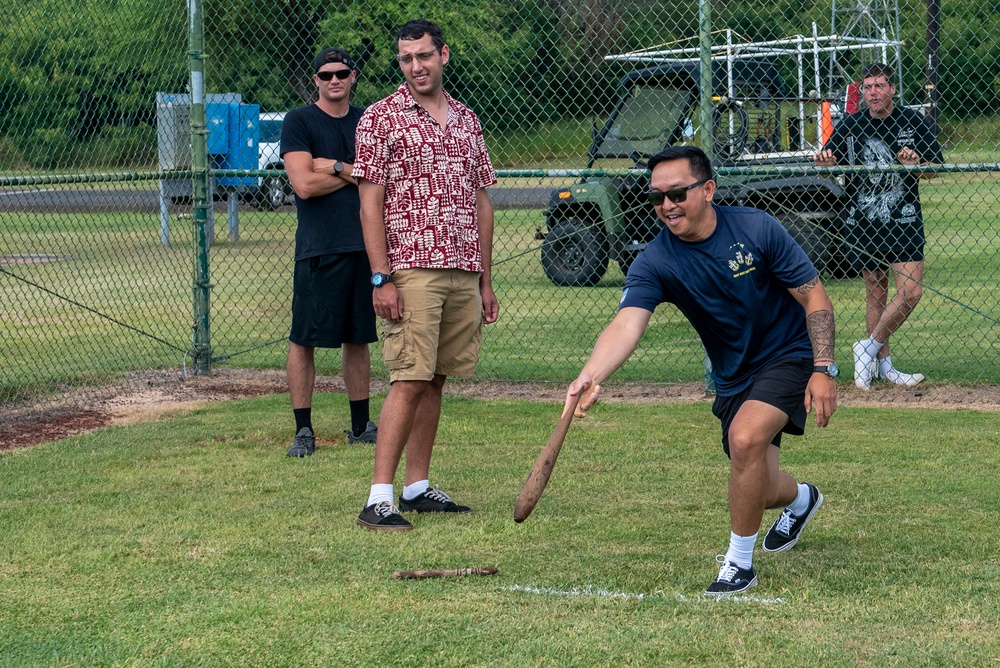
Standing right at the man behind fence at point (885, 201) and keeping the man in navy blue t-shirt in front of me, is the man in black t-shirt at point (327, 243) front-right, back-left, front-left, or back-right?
front-right

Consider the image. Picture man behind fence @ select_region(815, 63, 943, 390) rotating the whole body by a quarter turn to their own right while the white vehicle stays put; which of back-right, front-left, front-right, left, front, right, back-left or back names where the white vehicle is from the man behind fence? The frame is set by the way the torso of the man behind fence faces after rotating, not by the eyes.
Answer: front-right

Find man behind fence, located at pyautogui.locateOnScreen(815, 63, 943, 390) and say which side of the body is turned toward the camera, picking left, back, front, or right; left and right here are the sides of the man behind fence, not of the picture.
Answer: front

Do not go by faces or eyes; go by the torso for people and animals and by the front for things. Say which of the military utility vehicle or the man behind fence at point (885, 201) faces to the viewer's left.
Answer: the military utility vehicle

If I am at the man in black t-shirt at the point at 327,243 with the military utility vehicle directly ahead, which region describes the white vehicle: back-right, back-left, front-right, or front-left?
front-left

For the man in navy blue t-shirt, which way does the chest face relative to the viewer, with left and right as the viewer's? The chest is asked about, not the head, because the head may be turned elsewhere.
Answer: facing the viewer and to the left of the viewer

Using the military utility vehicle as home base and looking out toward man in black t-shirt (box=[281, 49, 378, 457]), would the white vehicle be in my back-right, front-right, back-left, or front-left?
back-right

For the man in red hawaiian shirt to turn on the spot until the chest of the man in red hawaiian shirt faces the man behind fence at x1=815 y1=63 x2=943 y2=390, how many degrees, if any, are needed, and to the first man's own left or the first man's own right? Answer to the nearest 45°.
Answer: approximately 90° to the first man's own left

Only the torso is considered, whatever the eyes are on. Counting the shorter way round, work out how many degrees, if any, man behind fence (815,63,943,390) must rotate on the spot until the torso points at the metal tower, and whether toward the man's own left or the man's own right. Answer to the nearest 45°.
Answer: approximately 180°

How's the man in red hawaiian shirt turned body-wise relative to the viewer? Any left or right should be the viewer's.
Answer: facing the viewer and to the right of the viewer

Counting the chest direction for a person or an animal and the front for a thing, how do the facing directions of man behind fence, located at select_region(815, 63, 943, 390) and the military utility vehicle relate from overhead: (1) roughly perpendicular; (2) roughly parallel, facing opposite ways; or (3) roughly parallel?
roughly perpendicular

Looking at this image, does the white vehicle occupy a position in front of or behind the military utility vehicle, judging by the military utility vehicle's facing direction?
in front

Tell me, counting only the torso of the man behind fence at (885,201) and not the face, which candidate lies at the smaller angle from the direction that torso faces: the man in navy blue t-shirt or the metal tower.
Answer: the man in navy blue t-shirt

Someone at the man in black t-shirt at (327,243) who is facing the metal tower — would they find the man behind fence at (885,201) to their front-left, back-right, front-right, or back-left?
front-right

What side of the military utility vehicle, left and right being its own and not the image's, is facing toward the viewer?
left

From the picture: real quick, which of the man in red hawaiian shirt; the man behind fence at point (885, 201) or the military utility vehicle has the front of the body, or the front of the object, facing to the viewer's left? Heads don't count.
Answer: the military utility vehicle

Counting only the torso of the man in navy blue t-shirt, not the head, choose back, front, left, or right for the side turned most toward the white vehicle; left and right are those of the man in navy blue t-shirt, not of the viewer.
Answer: right

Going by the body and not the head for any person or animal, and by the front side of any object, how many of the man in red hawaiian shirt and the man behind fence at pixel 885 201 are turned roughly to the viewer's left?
0
